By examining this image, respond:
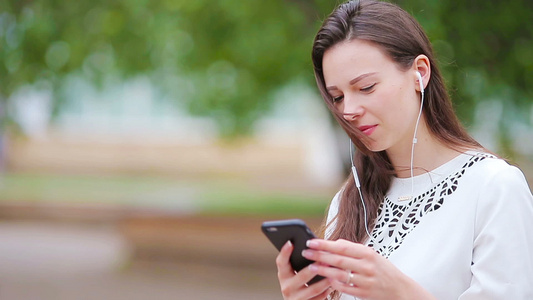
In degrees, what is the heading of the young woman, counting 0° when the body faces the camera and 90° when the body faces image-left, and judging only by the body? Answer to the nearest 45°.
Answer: approximately 45°
